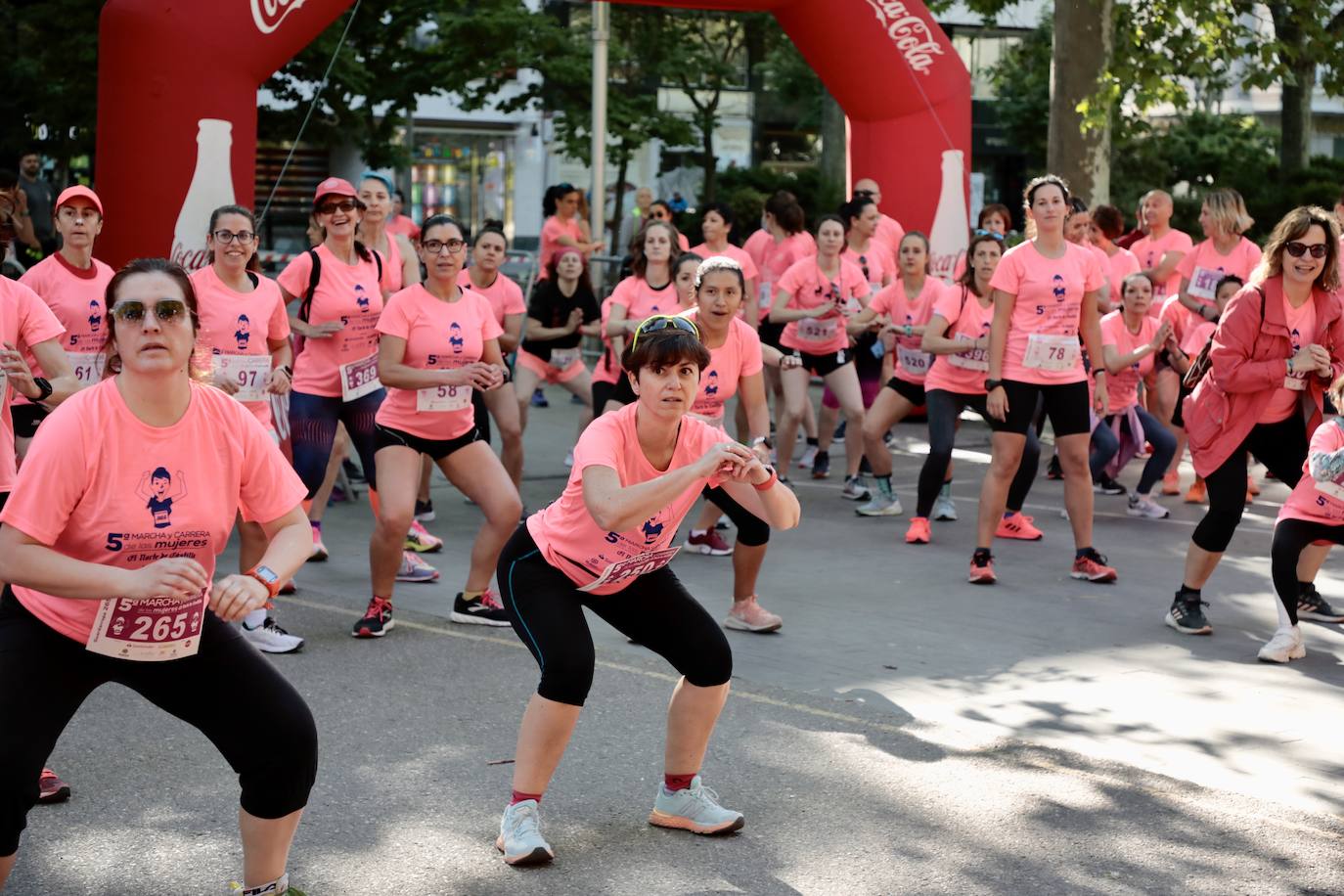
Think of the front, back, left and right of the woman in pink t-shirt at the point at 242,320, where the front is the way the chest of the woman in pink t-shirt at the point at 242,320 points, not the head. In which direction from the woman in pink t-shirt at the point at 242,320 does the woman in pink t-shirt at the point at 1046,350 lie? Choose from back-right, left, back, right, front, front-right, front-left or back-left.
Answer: left

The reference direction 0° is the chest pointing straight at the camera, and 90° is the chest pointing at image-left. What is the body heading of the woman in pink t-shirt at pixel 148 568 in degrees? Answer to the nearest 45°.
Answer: approximately 0°

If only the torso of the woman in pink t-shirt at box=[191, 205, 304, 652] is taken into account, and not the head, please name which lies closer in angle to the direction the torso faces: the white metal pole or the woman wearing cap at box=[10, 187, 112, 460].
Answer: the woman wearing cap

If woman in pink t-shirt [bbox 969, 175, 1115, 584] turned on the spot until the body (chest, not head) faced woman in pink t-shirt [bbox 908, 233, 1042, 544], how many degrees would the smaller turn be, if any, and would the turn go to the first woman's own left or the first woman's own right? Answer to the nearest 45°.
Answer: approximately 180°

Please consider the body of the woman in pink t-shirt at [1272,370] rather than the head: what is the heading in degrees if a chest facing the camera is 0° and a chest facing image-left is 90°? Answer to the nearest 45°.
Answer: approximately 315°

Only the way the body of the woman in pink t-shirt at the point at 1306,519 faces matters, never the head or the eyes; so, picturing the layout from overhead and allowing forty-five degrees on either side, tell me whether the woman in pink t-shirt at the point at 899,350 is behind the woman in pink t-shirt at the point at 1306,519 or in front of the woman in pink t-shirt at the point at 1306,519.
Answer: behind

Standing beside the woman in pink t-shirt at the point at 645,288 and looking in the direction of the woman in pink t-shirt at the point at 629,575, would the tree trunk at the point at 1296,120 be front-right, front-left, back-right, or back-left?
back-left
